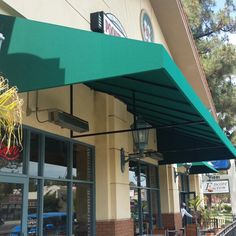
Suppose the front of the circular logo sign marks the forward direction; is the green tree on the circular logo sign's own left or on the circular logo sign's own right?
on the circular logo sign's own left

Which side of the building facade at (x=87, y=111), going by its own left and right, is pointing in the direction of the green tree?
left

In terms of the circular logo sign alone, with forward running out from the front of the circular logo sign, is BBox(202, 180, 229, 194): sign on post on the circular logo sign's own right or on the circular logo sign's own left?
on the circular logo sign's own left

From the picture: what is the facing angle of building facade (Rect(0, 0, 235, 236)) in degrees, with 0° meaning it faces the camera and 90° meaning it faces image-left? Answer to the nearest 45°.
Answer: approximately 315°

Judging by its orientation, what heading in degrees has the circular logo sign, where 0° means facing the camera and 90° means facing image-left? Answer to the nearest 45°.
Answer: approximately 315°
